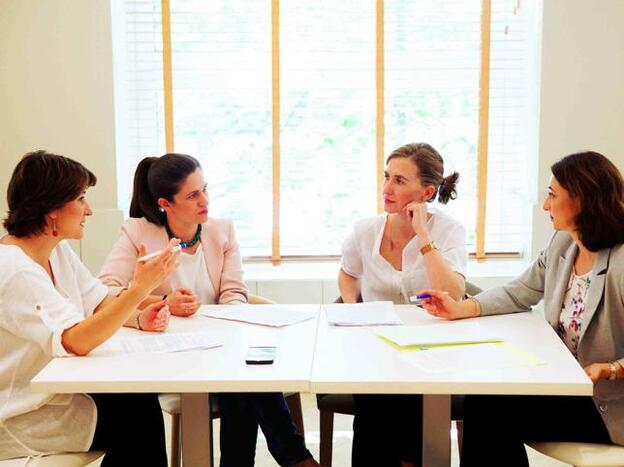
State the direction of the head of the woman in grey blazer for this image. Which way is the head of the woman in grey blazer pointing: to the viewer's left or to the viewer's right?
to the viewer's left

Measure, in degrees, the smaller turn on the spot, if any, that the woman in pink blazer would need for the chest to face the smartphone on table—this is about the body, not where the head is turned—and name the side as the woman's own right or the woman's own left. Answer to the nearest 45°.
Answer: approximately 45° to the woman's own right

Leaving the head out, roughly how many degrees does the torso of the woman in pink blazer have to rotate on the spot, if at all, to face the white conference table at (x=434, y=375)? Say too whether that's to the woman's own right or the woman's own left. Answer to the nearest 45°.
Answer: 0° — they already face it

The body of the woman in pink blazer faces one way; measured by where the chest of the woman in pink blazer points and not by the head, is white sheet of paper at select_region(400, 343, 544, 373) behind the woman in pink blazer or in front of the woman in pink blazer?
in front

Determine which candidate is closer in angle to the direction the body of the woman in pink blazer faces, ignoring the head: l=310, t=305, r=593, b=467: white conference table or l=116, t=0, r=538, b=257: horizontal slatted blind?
the white conference table

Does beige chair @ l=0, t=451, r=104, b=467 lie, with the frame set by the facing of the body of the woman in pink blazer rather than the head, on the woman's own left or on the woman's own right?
on the woman's own right

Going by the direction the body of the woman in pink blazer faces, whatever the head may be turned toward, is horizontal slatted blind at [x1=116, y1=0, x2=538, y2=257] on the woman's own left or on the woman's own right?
on the woman's own left
